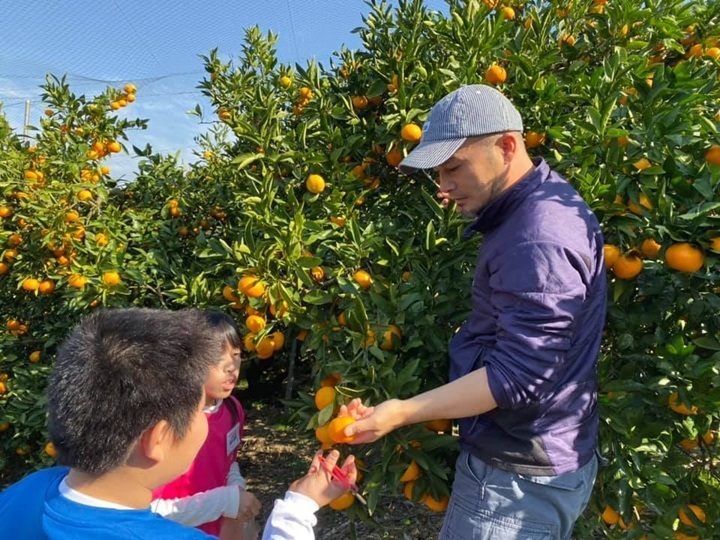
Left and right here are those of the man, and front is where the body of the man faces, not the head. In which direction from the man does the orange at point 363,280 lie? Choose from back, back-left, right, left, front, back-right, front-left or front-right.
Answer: front-right

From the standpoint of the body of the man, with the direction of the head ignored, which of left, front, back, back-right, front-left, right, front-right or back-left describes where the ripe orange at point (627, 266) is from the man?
back-right

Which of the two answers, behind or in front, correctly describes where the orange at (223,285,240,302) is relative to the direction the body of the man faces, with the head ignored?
in front

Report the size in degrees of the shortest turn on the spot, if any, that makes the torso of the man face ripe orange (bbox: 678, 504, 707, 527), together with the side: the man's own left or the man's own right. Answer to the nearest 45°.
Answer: approximately 135° to the man's own right

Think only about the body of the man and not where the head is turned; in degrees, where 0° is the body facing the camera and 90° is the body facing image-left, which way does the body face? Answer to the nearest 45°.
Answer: approximately 90°

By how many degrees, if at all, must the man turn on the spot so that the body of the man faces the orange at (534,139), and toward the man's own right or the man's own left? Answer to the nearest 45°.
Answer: approximately 90° to the man's own right
